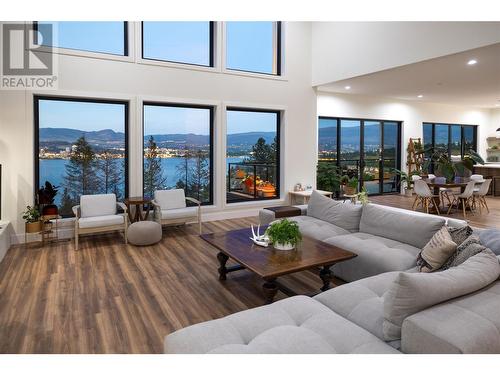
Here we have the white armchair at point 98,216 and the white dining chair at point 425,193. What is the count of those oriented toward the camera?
1

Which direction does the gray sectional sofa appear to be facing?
to the viewer's left

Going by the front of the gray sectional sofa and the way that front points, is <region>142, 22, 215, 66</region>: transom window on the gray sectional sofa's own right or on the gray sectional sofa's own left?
on the gray sectional sofa's own right

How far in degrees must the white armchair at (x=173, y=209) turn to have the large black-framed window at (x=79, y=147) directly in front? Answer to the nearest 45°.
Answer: approximately 135° to its right

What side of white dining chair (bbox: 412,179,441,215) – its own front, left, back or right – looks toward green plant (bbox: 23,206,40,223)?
back

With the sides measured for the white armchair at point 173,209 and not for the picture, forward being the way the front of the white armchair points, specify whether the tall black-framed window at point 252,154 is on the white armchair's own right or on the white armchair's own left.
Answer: on the white armchair's own left

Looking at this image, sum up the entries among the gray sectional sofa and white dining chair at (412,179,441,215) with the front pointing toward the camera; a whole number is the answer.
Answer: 0

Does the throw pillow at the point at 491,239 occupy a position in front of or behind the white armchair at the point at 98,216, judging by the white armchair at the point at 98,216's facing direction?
in front

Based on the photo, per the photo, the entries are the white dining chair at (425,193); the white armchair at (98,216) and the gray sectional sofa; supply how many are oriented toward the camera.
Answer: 1

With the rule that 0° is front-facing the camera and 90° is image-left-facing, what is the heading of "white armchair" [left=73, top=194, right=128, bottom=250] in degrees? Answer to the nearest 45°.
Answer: approximately 0°

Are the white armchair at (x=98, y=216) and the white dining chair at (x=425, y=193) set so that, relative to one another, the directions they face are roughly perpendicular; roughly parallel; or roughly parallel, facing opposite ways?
roughly perpendicular

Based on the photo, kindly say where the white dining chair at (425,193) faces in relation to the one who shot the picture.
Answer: facing away from the viewer and to the right of the viewer
